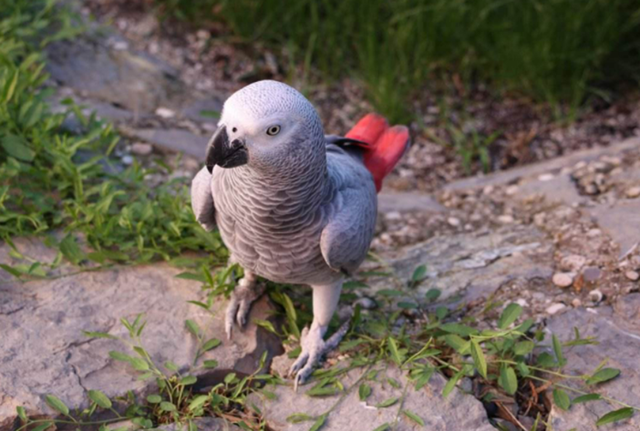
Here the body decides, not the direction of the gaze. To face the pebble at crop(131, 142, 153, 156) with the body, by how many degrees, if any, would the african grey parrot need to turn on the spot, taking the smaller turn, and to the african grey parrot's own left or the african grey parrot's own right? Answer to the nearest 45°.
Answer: approximately 90° to the african grey parrot's own right

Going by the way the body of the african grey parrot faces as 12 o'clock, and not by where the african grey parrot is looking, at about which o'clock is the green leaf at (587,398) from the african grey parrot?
The green leaf is roughly at 8 o'clock from the african grey parrot.

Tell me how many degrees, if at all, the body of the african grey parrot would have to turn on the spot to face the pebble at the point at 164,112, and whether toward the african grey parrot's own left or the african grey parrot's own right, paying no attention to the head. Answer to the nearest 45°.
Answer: approximately 135° to the african grey parrot's own right

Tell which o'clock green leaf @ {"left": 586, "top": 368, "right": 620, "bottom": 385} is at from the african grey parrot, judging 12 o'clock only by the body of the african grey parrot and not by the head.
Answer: The green leaf is roughly at 8 o'clock from the african grey parrot.

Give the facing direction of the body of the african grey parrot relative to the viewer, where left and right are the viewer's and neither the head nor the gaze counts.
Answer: facing the viewer and to the left of the viewer
